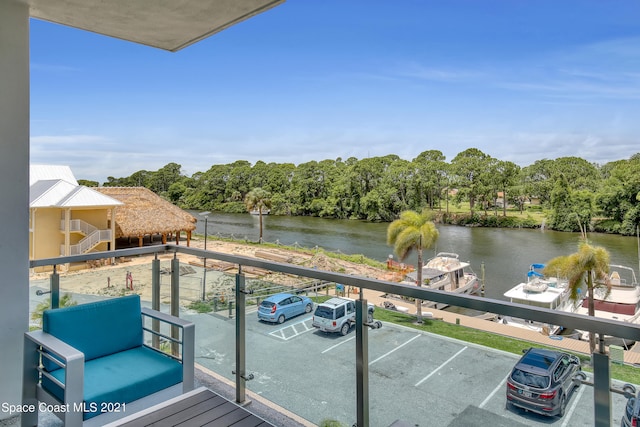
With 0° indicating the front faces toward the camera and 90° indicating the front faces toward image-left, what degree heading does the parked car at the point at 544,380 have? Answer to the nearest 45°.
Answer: approximately 225°

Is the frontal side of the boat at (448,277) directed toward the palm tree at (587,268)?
no

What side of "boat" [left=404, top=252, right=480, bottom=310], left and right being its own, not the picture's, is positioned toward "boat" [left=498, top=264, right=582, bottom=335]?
back

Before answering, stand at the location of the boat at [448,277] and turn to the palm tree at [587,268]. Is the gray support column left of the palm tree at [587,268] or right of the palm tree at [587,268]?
right

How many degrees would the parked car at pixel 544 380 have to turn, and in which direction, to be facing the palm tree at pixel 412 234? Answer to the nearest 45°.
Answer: approximately 45° to its left

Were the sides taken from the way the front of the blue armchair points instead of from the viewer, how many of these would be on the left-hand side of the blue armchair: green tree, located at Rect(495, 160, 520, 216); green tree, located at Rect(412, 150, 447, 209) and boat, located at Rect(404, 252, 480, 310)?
3

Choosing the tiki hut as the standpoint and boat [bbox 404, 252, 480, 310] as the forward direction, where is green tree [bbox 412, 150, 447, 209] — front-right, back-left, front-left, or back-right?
front-left

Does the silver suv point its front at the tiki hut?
no
